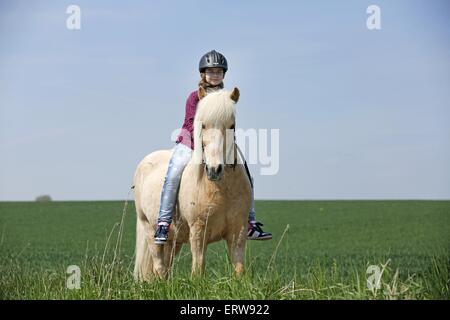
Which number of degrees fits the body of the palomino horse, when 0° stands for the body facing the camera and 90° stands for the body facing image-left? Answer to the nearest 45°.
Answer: approximately 315°
